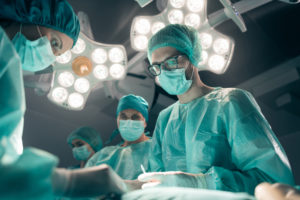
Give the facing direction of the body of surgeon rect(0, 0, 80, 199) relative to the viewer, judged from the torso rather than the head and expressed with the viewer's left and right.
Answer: facing to the right of the viewer

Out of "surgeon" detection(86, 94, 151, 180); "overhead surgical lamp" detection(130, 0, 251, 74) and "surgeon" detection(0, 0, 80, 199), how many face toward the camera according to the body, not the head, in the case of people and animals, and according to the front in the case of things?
2

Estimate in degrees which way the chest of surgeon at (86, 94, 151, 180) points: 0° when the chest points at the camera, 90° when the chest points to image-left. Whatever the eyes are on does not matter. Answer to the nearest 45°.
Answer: approximately 0°

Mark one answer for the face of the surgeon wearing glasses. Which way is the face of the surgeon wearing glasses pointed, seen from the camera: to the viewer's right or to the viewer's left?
to the viewer's left

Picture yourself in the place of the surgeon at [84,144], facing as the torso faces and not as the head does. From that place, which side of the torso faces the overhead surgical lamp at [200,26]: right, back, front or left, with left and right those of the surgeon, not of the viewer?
left

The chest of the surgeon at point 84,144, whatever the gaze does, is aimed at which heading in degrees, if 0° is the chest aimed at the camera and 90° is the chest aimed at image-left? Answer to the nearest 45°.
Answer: approximately 45°

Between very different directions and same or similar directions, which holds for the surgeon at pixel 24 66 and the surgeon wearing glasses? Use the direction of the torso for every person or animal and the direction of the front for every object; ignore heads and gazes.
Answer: very different directions

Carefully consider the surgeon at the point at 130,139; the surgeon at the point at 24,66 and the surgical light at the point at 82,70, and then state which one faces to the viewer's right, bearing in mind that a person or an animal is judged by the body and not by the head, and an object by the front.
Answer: the surgeon at the point at 24,66

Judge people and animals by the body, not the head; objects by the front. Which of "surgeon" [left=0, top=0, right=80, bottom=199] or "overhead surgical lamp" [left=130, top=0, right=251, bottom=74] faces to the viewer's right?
the surgeon

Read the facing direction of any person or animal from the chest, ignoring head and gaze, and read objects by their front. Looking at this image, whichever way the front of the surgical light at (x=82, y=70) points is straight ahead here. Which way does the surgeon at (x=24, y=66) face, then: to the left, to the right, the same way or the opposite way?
to the left
